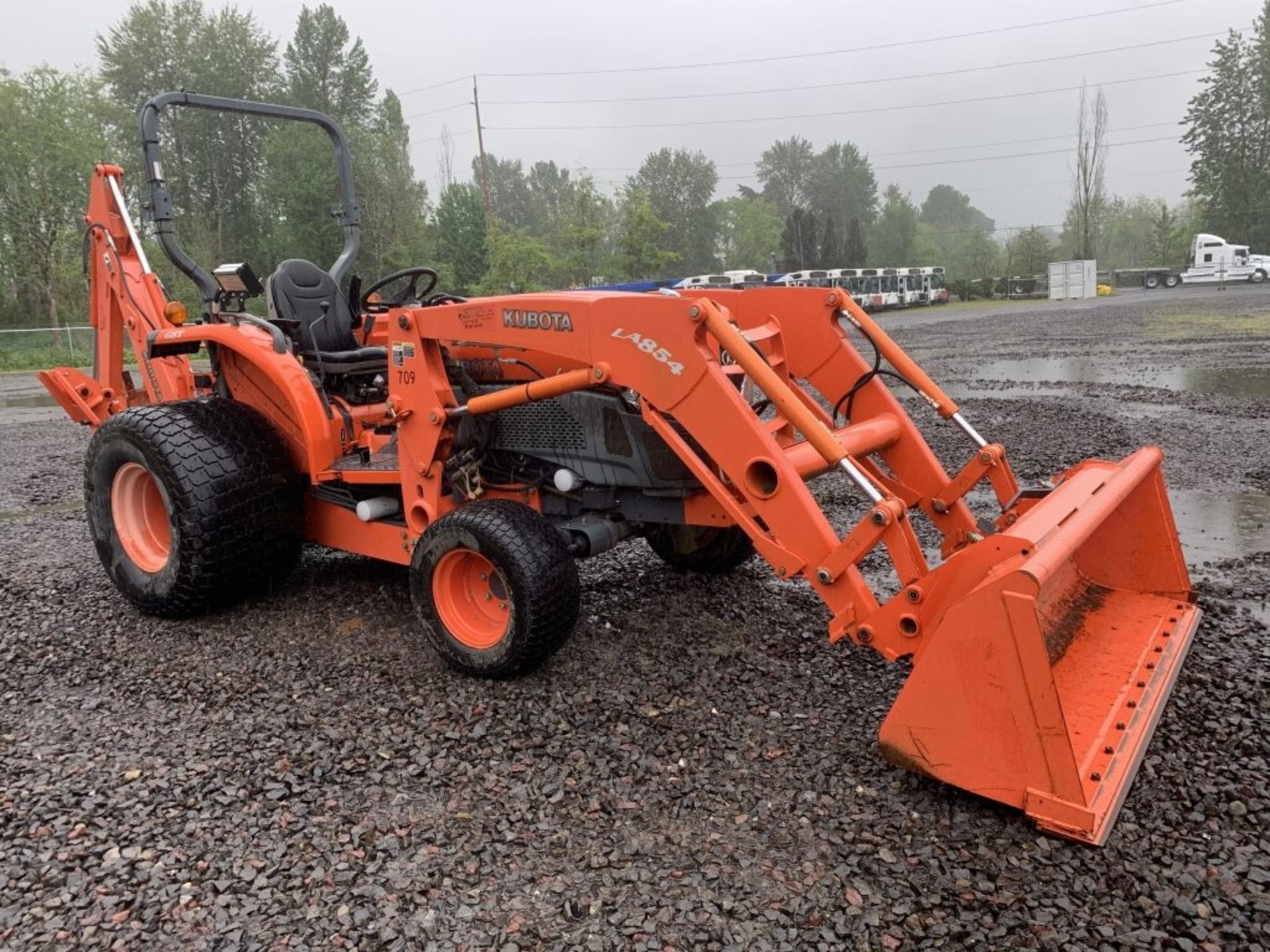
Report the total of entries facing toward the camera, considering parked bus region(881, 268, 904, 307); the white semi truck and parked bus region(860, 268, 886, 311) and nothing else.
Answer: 2

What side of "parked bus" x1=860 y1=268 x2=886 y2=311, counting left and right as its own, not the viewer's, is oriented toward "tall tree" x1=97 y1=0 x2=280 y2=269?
right

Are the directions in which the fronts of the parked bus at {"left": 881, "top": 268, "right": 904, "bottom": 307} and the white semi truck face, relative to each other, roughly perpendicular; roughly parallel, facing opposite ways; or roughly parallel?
roughly perpendicular

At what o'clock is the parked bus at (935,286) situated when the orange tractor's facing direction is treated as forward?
The parked bus is roughly at 8 o'clock from the orange tractor.

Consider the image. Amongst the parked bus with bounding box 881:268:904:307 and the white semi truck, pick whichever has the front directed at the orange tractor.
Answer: the parked bus

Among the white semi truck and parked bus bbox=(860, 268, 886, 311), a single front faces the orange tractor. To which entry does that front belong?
the parked bus

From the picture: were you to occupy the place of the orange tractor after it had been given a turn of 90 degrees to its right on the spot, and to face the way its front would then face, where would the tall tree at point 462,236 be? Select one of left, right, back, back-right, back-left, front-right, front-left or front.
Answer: back-right

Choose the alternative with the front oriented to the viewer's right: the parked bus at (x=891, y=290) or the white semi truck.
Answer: the white semi truck

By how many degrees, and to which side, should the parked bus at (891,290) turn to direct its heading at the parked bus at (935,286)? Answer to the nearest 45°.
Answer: approximately 135° to its left

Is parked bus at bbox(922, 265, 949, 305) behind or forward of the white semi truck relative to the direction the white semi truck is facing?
behind

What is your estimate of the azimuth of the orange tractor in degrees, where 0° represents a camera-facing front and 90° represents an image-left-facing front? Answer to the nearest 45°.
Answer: approximately 315°

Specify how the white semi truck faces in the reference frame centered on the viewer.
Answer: facing to the right of the viewer

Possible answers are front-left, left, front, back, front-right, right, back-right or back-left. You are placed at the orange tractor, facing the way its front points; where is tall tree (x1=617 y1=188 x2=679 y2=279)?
back-left

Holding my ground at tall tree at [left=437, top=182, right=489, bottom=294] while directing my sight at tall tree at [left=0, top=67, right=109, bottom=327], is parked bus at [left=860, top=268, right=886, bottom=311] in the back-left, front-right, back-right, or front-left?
back-left
